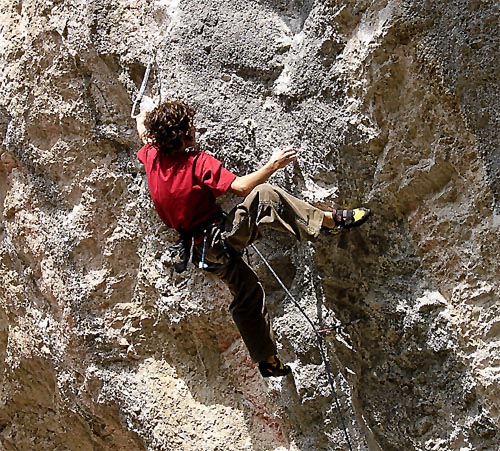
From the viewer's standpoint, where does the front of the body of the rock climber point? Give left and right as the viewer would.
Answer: facing away from the viewer and to the right of the viewer
